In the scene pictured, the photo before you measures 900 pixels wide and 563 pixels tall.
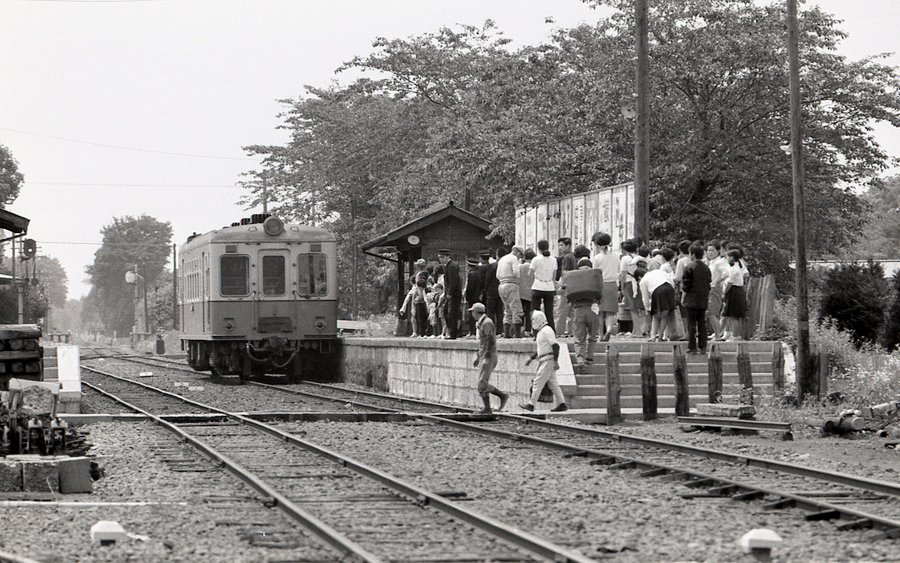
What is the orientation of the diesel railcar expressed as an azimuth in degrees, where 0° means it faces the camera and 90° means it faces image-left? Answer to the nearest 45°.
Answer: approximately 0°

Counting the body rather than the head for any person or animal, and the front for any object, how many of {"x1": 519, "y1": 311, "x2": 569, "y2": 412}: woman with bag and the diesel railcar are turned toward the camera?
1

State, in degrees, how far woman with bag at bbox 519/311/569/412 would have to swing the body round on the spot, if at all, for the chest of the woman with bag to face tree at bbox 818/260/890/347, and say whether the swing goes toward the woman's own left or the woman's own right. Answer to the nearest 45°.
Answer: approximately 135° to the woman's own right

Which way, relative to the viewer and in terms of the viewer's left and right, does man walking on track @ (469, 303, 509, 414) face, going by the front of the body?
facing to the left of the viewer

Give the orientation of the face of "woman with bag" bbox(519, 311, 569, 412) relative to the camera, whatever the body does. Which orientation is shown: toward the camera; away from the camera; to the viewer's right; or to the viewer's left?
to the viewer's left

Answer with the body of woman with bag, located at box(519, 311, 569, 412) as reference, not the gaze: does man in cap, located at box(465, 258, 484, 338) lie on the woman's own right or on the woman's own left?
on the woman's own right

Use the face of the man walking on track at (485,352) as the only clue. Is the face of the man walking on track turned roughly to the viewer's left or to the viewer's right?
to the viewer's left

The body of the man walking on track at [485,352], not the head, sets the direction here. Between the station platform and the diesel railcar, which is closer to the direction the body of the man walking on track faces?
the diesel railcar

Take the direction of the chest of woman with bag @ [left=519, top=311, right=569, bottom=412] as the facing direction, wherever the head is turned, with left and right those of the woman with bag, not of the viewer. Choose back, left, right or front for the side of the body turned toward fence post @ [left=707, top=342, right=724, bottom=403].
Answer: back

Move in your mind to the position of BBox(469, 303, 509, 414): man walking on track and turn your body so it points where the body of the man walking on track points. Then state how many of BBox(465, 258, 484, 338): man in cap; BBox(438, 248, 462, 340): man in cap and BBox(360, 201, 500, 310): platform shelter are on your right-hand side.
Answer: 3

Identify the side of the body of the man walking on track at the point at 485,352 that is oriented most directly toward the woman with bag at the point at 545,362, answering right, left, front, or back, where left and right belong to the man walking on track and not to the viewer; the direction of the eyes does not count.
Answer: back

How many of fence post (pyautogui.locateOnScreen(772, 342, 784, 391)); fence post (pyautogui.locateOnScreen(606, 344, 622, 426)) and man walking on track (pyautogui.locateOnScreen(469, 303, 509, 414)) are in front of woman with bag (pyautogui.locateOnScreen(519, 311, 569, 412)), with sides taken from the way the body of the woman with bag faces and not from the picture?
1

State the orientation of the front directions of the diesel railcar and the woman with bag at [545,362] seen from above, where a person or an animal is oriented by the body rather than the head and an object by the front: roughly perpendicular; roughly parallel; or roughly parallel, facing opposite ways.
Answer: roughly perpendicular

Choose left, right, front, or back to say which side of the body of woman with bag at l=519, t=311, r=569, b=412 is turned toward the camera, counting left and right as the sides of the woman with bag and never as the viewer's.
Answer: left

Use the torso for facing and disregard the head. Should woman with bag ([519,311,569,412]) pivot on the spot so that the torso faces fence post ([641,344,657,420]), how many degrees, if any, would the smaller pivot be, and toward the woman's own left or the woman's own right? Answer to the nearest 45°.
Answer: approximately 180°
